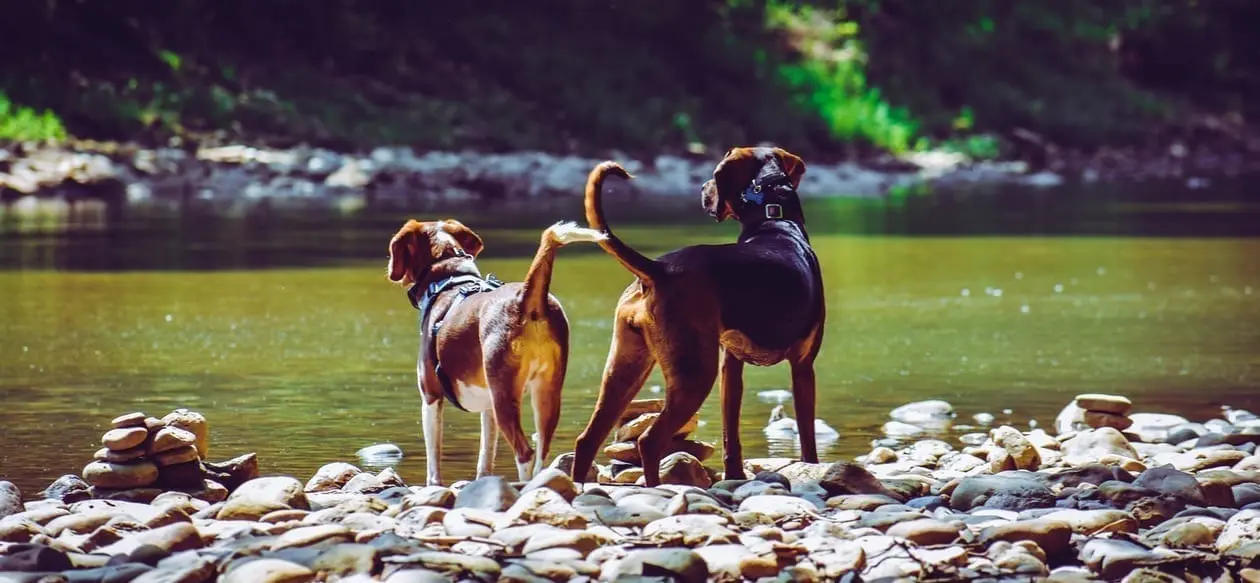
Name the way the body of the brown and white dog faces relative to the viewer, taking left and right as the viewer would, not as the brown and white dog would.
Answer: facing away from the viewer and to the left of the viewer

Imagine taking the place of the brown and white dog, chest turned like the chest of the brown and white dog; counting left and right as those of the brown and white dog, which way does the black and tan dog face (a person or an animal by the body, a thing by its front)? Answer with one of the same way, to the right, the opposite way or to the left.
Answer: to the right

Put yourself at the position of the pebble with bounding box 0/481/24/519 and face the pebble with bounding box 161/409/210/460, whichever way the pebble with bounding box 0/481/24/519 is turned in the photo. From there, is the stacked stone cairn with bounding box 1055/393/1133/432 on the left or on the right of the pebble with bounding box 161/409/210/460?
right

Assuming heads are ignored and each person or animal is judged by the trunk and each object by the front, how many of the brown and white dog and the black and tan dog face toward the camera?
0

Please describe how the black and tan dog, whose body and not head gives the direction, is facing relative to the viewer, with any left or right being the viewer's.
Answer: facing away from the viewer and to the right of the viewer

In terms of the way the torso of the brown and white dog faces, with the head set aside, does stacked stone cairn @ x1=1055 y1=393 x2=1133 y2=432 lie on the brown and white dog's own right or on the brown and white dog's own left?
on the brown and white dog's own right

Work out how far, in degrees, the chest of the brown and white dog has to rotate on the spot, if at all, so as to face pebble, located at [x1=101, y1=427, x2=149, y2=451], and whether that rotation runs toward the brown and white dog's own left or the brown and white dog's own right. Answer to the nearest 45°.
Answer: approximately 45° to the brown and white dog's own left

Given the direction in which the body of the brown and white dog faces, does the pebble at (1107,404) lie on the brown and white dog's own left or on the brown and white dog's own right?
on the brown and white dog's own right

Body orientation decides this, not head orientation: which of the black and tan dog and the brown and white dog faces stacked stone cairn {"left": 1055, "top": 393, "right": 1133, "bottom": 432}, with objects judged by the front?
the black and tan dog

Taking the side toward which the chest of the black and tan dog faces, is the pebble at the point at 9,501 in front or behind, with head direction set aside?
behind

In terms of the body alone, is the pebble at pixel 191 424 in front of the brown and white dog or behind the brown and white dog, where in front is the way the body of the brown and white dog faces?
in front
